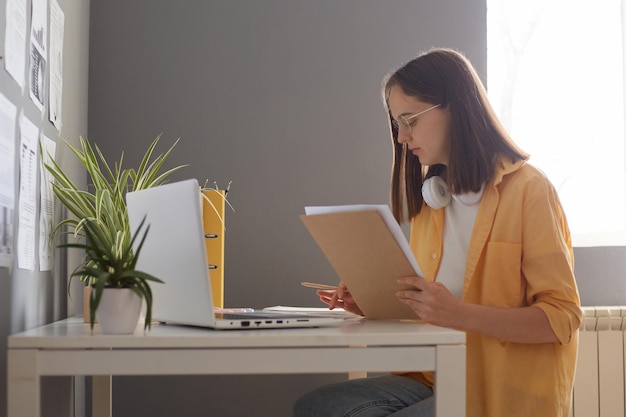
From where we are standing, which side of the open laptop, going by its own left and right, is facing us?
right

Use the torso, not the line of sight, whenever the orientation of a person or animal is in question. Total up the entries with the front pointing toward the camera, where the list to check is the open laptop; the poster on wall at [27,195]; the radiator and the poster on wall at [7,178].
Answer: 1

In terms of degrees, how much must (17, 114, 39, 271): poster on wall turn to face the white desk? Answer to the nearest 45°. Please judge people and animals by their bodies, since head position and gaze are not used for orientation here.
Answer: approximately 45° to its right

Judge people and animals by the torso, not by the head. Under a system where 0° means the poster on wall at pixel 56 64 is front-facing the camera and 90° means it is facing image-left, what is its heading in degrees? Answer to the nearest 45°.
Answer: approximately 270°

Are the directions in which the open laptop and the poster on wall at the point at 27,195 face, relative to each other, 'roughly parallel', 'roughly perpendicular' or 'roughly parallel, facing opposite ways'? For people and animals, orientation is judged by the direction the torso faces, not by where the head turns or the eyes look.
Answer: roughly parallel

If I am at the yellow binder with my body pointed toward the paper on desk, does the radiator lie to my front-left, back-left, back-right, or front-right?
front-left

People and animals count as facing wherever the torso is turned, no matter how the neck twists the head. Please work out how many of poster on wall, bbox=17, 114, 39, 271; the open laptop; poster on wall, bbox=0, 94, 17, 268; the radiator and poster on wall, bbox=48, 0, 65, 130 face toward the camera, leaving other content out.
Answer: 1

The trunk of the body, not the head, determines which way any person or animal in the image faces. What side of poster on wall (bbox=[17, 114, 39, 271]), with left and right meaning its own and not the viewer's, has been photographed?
right

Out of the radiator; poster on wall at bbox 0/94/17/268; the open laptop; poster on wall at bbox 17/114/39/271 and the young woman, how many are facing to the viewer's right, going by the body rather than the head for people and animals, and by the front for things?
3

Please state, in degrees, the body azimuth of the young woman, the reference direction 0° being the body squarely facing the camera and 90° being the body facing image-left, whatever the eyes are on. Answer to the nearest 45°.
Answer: approximately 45°

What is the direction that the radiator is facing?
toward the camera

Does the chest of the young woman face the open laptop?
yes

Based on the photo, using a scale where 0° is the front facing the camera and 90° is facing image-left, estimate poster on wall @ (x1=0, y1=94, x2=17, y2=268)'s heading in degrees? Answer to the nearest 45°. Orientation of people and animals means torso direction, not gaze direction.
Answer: approximately 270°
